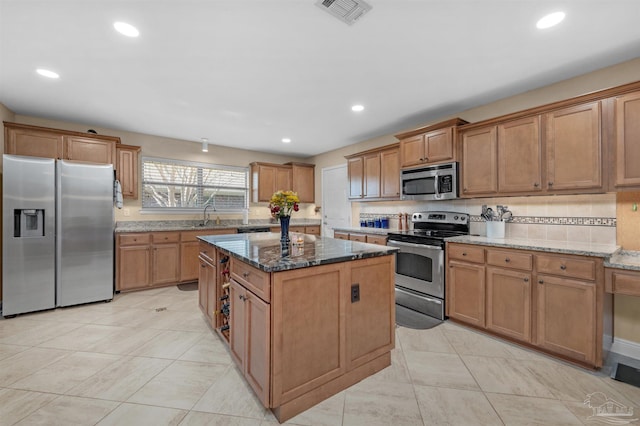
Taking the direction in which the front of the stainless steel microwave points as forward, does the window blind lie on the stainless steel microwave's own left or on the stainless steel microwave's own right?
on the stainless steel microwave's own right

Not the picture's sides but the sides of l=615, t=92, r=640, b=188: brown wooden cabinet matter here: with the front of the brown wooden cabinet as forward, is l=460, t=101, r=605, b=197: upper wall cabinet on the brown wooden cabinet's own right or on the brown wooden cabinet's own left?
on the brown wooden cabinet's own right

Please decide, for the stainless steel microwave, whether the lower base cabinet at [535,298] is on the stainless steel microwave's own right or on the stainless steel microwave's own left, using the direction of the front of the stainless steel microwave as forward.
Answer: on the stainless steel microwave's own left

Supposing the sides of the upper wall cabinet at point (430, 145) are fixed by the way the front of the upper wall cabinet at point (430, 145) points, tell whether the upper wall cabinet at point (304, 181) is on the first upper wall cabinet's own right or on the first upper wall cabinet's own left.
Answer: on the first upper wall cabinet's own right

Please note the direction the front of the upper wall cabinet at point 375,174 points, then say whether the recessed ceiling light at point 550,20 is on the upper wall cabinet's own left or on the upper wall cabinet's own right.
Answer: on the upper wall cabinet's own left

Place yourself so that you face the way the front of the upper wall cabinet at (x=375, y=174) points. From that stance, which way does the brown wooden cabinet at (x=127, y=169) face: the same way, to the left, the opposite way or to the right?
to the left

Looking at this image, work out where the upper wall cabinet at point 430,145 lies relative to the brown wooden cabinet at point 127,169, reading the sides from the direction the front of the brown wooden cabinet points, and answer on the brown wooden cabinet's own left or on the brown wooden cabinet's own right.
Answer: on the brown wooden cabinet's own left

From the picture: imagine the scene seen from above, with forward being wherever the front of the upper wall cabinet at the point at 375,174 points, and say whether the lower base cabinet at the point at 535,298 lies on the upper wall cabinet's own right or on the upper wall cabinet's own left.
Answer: on the upper wall cabinet's own left

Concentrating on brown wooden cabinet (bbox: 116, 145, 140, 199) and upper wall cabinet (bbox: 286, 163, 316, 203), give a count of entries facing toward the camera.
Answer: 2

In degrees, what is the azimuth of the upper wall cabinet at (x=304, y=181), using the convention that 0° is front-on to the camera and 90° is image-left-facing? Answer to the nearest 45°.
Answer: approximately 0°

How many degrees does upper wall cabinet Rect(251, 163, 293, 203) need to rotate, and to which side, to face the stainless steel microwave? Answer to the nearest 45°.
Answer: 0° — it already faces it

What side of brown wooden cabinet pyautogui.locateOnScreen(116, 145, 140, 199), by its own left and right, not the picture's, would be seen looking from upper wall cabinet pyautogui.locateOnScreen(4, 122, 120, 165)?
right

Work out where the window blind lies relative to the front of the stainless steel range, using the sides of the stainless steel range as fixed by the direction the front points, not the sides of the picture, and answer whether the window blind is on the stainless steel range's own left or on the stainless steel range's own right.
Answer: on the stainless steel range's own right

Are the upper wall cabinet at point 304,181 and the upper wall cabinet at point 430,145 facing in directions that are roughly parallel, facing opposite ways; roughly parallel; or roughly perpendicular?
roughly perpendicular
